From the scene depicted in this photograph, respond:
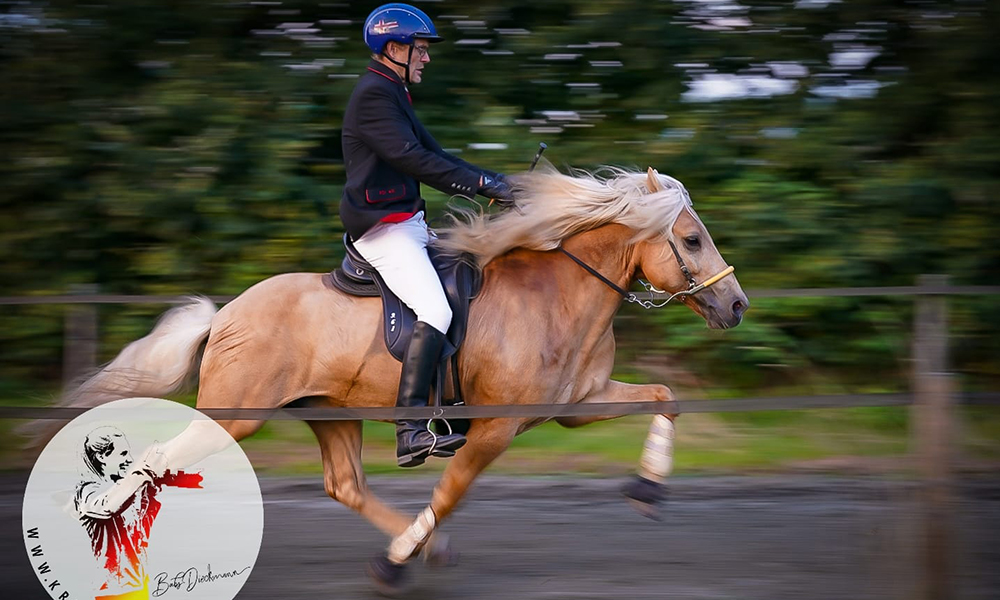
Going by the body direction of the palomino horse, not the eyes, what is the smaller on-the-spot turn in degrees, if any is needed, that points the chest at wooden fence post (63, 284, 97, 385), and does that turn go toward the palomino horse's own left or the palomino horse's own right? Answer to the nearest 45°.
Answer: approximately 135° to the palomino horse's own left

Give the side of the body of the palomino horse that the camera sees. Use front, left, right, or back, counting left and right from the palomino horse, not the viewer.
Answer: right

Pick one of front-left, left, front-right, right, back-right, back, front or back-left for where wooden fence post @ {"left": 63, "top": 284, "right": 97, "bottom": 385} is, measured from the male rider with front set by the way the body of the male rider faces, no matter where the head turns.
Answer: back-left

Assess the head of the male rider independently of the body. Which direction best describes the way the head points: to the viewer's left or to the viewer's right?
to the viewer's right

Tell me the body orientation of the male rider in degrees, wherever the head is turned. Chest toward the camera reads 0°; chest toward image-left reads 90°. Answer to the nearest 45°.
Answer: approximately 270°
